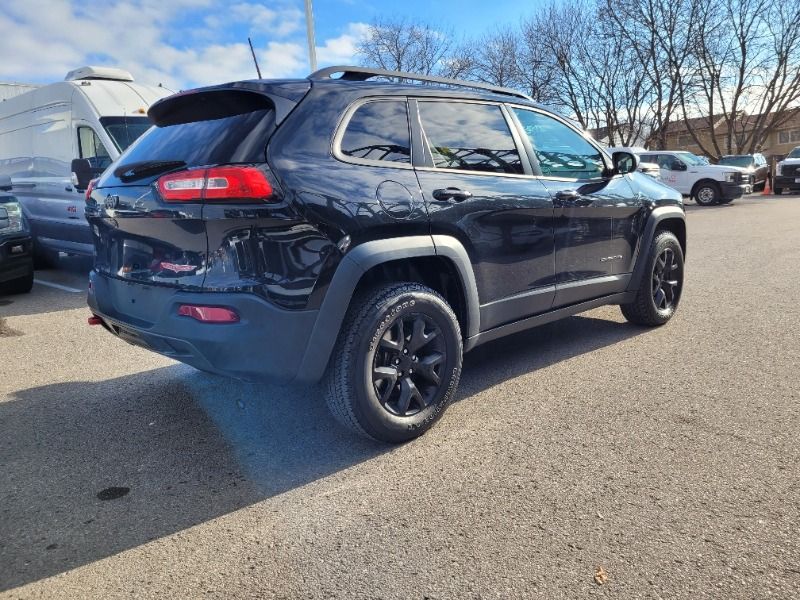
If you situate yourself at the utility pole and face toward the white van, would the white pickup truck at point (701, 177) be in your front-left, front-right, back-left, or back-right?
back-left

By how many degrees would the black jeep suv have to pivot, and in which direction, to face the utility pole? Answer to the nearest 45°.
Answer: approximately 45° to its left

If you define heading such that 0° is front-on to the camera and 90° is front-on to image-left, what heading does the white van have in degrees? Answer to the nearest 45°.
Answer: approximately 315°

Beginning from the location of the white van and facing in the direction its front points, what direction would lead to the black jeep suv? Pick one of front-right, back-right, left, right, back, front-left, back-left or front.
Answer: front-right

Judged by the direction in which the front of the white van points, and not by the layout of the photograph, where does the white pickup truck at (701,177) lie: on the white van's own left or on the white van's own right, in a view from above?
on the white van's own left

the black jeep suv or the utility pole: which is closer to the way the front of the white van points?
the black jeep suv

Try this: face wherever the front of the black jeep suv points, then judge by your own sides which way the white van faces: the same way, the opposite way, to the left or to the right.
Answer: to the right

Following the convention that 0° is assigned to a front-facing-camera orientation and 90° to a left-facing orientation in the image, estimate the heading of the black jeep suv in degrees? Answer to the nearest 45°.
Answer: approximately 225°

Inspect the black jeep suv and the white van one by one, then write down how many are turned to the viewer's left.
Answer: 0
